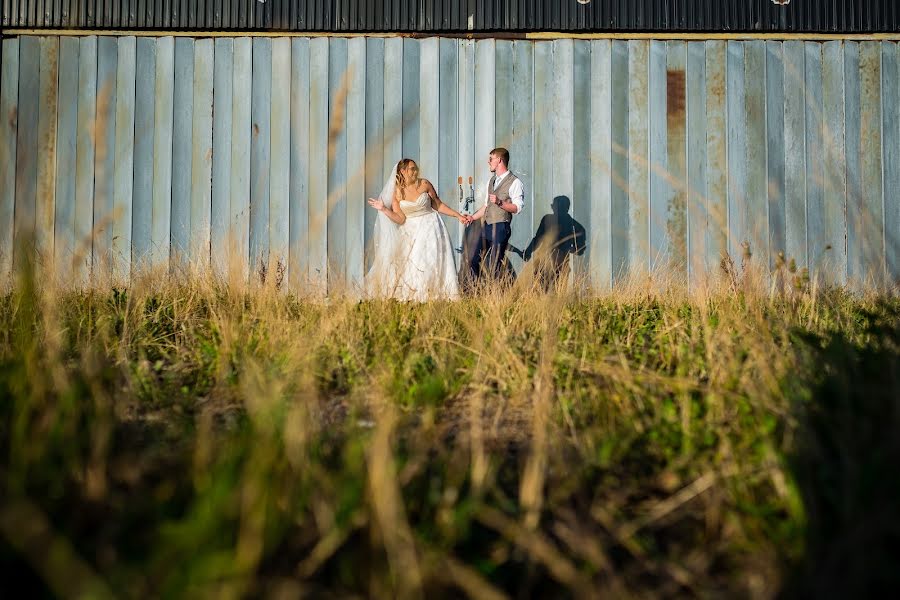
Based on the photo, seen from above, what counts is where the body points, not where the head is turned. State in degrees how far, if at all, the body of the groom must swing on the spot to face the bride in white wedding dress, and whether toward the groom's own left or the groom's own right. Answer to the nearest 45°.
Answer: approximately 45° to the groom's own right

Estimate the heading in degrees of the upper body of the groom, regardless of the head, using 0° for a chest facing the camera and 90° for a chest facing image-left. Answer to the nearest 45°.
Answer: approximately 45°

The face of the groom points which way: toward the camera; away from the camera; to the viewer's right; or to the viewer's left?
to the viewer's left
